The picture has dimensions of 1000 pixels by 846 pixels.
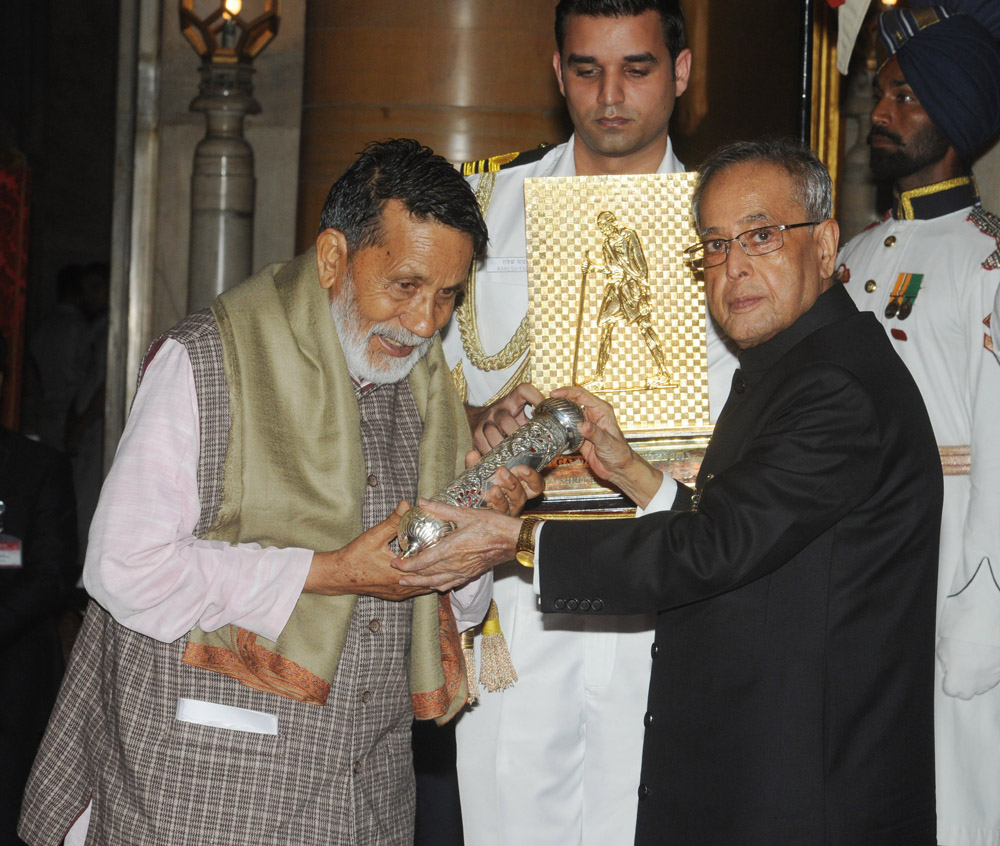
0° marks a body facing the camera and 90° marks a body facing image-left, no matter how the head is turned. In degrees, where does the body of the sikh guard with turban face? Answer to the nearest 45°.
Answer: approximately 45°

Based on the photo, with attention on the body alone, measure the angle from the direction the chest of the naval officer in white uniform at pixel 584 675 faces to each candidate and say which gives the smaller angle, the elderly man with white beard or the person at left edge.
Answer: the elderly man with white beard

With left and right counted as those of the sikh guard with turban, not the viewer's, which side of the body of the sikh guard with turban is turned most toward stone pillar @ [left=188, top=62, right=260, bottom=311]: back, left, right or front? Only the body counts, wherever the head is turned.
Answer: right

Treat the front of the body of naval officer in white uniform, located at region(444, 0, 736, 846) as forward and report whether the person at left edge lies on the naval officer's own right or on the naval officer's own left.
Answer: on the naval officer's own right

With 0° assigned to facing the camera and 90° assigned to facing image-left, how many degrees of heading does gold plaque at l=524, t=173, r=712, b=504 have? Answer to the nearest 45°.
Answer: approximately 0°

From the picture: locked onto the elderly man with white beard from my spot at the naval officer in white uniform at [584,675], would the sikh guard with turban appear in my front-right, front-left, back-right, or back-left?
back-left

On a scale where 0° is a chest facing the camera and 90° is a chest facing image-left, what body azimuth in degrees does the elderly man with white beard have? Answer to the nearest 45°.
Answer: approximately 315°

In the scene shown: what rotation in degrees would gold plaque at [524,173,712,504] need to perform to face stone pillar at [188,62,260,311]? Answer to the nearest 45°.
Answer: approximately 135° to its right

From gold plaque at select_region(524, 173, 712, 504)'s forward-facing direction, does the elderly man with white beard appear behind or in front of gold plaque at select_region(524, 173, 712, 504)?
in front

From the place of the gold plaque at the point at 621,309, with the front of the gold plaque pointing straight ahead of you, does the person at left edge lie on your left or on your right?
on your right
